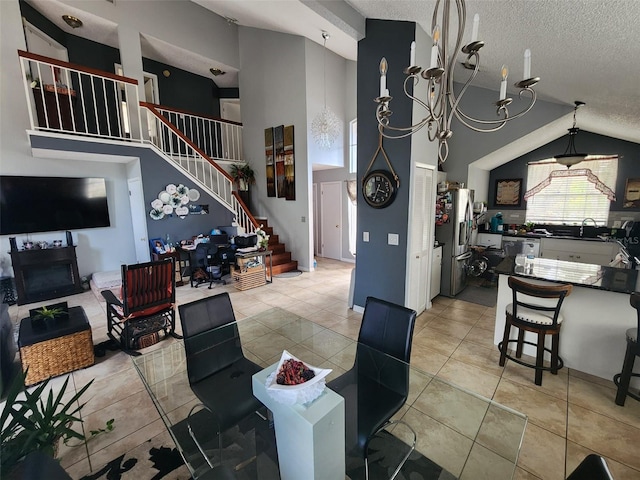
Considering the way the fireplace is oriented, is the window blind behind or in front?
in front

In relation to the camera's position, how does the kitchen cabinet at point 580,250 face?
facing the viewer

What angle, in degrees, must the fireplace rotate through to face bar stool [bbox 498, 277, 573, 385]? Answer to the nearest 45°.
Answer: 0° — it already faces it

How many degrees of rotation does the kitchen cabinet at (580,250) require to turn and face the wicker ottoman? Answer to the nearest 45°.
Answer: approximately 45° to its right

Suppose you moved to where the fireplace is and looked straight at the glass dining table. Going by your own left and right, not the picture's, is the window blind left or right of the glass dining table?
left

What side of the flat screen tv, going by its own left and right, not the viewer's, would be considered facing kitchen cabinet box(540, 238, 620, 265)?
front

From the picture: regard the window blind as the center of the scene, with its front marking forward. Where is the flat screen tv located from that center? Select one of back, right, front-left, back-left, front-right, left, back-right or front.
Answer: front-right
